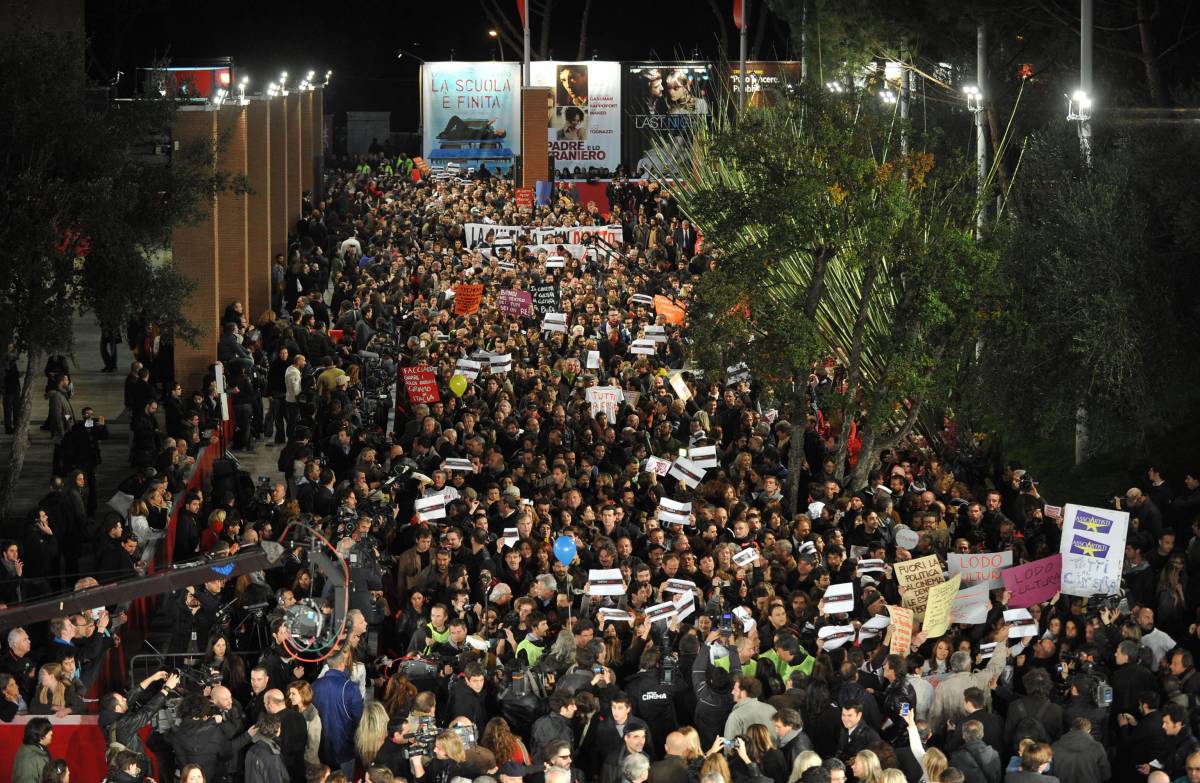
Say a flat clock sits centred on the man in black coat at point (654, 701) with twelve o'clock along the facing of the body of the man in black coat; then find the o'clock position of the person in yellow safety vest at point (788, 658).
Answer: The person in yellow safety vest is roughly at 2 o'clock from the man in black coat.

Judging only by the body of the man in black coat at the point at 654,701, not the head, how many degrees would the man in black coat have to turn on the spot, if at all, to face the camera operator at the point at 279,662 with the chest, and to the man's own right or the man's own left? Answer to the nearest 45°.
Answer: approximately 90° to the man's own left

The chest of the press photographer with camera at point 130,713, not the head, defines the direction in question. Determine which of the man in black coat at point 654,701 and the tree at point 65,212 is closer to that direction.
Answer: the man in black coat

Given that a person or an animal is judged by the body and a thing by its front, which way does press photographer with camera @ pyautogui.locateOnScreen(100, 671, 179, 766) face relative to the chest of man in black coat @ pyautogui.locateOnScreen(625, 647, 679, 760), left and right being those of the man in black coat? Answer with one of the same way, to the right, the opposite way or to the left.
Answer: to the right

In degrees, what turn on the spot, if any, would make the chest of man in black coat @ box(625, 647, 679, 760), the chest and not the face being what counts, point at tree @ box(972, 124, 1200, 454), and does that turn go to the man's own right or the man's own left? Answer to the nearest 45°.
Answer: approximately 45° to the man's own right

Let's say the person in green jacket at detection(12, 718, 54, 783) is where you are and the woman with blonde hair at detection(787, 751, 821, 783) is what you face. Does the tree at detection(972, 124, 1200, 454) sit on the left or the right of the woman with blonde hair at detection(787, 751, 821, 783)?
left

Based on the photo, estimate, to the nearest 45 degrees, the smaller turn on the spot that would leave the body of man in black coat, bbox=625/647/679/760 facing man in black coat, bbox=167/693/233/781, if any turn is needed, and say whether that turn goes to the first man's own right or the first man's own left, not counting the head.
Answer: approximately 90° to the first man's own left

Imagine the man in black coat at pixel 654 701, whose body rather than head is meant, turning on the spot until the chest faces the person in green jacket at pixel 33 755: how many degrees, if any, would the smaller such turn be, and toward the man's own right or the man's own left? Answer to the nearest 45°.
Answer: approximately 90° to the man's own left

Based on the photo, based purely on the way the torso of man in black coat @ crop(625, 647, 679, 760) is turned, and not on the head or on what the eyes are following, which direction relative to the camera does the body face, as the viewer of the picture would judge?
away from the camera

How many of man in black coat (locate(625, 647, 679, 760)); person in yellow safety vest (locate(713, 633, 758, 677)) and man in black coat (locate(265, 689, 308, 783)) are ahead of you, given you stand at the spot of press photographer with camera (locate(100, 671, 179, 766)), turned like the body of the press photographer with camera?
3

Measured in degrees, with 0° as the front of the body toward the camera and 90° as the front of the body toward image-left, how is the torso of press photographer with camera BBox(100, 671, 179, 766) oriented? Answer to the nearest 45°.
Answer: approximately 270°

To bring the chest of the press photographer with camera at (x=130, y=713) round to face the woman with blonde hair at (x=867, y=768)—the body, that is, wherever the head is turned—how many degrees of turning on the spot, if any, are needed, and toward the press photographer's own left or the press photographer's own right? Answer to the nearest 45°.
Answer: approximately 45° to the press photographer's own right

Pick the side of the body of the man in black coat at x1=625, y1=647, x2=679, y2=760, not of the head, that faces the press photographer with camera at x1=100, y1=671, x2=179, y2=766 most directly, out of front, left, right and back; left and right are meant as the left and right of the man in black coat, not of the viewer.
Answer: left
